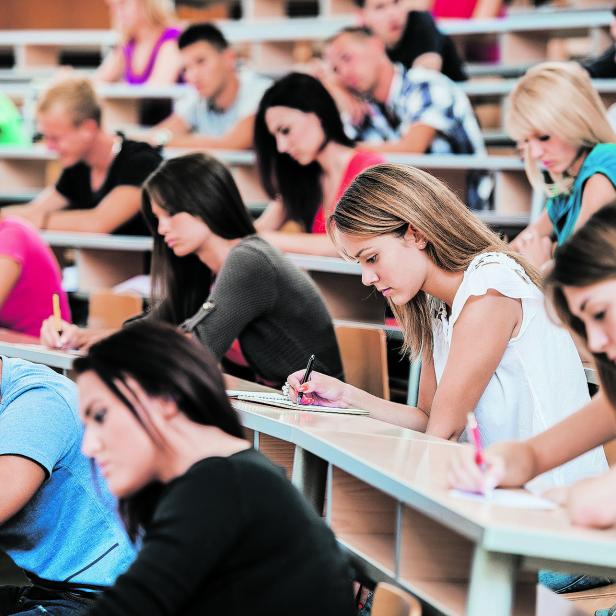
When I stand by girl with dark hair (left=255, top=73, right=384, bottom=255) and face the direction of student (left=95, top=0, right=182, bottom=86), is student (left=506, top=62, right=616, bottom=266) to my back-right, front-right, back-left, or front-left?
back-right

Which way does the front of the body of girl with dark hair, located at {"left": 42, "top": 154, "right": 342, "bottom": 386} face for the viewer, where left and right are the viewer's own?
facing to the left of the viewer

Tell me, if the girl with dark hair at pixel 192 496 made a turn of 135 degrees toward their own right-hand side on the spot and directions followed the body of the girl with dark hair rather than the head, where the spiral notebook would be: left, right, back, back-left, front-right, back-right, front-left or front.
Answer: front-left

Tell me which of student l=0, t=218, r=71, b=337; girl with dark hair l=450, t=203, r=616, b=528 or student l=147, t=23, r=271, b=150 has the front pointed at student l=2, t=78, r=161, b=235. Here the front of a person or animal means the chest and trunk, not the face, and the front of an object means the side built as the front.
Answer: student l=147, t=23, r=271, b=150

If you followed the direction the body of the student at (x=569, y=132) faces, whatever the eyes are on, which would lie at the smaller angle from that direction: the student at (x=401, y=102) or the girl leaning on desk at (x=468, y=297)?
the girl leaning on desk

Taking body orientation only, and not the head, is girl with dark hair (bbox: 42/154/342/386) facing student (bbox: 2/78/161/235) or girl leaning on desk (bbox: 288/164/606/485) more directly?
the student

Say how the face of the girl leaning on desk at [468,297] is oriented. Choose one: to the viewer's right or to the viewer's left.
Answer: to the viewer's left

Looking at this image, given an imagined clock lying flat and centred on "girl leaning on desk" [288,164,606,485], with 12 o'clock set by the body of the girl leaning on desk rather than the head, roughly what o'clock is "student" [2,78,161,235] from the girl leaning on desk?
The student is roughly at 2 o'clock from the girl leaning on desk.

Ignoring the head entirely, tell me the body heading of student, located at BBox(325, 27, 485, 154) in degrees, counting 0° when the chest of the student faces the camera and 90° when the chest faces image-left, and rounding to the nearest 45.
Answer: approximately 45°

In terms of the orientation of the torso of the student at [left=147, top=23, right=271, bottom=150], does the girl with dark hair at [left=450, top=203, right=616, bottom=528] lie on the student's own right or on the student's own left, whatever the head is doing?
on the student's own left

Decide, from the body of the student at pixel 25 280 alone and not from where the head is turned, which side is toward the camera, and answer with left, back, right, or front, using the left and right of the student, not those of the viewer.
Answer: left
